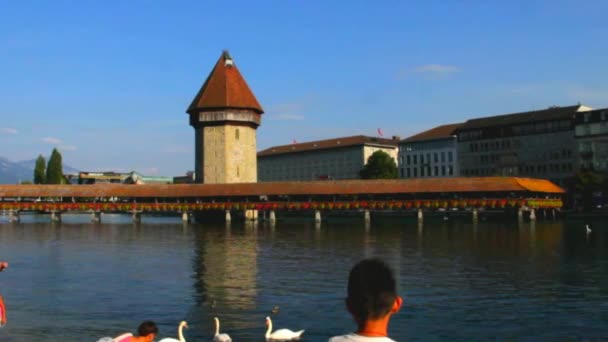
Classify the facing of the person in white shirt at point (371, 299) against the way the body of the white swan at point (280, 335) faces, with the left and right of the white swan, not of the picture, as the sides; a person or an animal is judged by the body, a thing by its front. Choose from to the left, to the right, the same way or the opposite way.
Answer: to the right

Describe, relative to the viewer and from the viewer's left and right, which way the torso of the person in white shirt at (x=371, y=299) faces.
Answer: facing away from the viewer

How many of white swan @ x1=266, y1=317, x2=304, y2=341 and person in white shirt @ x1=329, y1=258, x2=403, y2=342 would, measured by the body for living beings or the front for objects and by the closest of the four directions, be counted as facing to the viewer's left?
1

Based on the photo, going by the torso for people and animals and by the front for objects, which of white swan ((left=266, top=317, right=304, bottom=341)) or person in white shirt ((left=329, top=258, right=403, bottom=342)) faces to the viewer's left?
the white swan

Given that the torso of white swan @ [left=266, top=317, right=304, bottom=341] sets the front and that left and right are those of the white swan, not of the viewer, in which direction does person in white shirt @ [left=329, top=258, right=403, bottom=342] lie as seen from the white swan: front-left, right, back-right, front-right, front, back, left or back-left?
left

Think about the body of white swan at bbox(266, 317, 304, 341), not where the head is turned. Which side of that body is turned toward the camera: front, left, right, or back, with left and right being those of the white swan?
left

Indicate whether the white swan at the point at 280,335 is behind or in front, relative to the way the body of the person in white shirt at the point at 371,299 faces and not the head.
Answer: in front
